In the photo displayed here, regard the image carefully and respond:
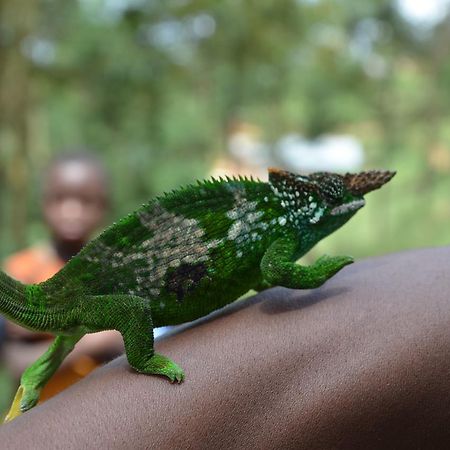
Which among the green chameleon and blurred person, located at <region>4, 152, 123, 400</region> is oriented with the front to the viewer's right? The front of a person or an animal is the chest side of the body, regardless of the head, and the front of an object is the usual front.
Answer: the green chameleon

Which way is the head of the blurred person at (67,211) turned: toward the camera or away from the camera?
toward the camera

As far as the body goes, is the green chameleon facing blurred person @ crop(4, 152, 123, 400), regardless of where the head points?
no

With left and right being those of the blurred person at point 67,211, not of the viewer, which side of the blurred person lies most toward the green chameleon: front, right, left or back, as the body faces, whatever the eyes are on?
front

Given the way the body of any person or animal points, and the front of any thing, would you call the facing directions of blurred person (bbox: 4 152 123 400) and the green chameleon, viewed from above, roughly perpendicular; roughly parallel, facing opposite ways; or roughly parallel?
roughly perpendicular

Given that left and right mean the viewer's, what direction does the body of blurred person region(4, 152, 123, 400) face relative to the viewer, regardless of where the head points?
facing the viewer

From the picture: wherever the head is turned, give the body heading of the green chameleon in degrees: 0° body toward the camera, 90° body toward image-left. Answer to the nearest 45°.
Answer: approximately 270°

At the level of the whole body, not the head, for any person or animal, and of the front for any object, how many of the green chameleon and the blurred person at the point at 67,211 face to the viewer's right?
1
